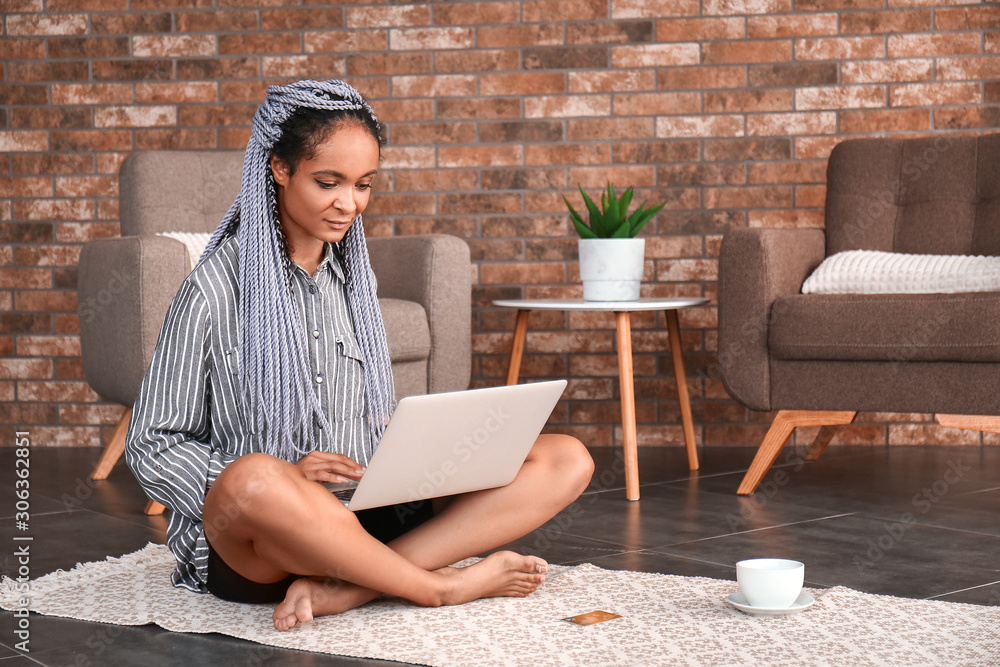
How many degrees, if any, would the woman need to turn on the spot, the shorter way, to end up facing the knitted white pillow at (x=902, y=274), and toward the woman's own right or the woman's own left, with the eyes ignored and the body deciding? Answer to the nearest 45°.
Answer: approximately 90° to the woman's own left

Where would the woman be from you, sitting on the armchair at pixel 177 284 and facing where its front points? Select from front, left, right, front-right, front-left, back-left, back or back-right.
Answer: front-right

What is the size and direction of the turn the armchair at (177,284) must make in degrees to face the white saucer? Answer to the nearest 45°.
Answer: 0° — it already faces it

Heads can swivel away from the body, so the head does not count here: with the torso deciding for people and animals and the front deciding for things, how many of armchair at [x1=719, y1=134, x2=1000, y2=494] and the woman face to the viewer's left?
0

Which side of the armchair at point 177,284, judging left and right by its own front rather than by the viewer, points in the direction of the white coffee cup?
front

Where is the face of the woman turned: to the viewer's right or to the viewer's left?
to the viewer's right

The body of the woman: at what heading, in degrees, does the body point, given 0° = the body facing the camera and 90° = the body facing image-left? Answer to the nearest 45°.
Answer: approximately 315°

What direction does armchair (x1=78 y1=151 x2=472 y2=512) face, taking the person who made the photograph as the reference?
facing the viewer and to the right of the viewer

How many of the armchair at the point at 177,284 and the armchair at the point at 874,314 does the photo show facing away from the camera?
0

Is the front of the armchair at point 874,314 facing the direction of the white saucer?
yes

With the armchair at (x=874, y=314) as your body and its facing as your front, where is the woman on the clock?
The woman is roughly at 1 o'clock from the armchair.
